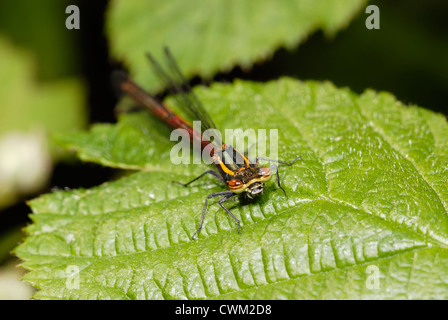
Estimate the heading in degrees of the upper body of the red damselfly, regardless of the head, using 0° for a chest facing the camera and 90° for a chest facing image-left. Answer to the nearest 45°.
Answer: approximately 315°

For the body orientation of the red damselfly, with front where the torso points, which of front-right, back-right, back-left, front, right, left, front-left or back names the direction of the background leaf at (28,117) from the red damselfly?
back
